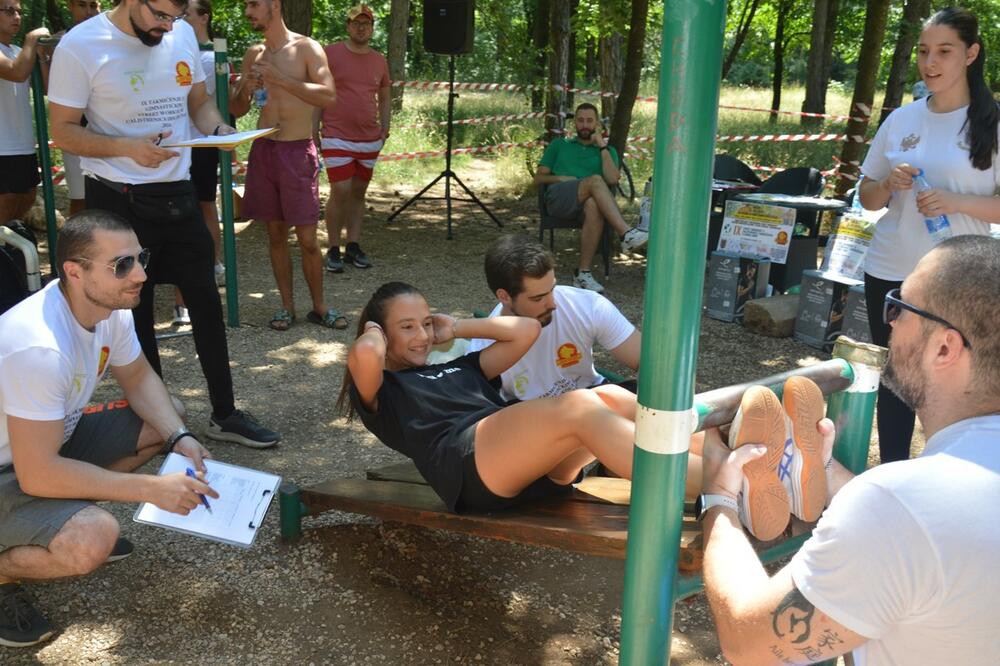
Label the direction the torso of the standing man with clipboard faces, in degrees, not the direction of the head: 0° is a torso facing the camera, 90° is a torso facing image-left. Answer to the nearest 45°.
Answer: approximately 315°

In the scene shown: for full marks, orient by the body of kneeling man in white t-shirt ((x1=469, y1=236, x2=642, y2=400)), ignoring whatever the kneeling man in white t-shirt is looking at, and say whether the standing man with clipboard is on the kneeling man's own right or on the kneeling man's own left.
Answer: on the kneeling man's own right

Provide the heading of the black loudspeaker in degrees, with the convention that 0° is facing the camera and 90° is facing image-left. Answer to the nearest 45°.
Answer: approximately 0°

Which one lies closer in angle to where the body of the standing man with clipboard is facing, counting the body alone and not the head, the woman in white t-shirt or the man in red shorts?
the woman in white t-shirt

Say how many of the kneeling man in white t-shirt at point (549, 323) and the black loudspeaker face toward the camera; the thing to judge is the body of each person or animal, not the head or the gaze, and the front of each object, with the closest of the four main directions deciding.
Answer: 2

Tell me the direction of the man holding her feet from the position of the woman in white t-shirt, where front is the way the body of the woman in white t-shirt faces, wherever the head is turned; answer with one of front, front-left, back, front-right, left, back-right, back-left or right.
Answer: front-left

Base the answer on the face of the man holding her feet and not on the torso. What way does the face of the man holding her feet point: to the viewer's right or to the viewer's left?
to the viewer's left
